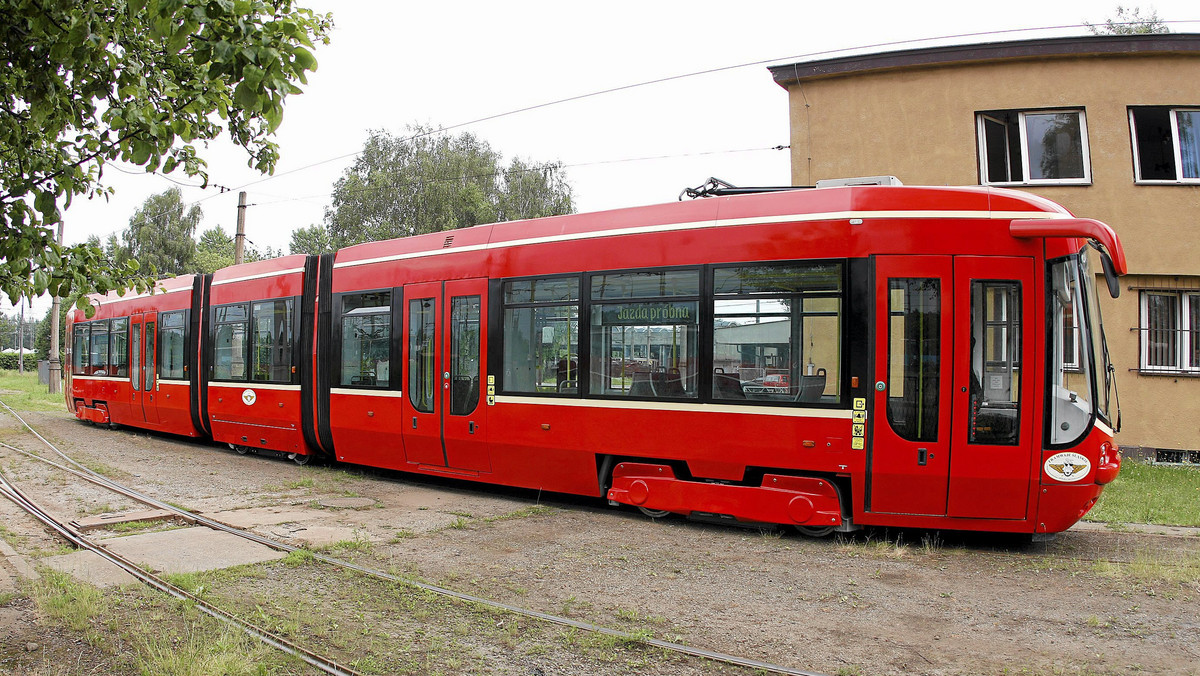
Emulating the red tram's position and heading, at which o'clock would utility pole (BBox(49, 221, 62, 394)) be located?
The utility pole is roughly at 6 o'clock from the red tram.

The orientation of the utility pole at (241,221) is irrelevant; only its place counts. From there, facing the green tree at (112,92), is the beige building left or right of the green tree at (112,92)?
left

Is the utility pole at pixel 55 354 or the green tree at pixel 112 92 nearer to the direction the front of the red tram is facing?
the green tree

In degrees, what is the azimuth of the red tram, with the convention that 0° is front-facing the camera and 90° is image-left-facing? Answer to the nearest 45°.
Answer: approximately 315°

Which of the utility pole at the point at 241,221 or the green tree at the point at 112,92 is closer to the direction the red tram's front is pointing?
the green tree

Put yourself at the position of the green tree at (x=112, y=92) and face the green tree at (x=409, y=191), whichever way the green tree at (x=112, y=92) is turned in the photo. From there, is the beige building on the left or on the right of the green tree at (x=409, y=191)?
right

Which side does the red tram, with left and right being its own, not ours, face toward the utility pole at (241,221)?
back

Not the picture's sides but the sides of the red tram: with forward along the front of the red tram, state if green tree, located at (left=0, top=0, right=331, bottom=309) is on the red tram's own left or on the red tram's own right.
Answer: on the red tram's own right

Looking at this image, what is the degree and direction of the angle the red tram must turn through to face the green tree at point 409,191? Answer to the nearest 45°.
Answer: approximately 135° to its left
